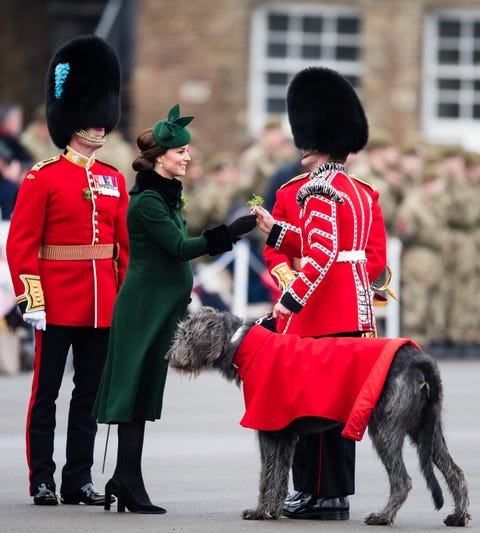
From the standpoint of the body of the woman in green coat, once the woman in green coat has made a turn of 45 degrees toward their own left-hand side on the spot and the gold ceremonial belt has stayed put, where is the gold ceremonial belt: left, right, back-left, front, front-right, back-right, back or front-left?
left

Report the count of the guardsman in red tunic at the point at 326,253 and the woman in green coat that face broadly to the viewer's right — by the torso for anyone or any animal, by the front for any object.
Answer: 1

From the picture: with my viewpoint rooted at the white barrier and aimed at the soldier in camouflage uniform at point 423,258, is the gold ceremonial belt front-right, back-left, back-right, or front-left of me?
back-right

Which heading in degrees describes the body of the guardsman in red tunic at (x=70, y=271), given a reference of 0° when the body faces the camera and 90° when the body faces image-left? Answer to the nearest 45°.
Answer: approximately 315°

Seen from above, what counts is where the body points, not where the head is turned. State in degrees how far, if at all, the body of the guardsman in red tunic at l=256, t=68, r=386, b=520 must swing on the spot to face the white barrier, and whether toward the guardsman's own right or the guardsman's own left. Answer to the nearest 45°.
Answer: approximately 45° to the guardsman's own right

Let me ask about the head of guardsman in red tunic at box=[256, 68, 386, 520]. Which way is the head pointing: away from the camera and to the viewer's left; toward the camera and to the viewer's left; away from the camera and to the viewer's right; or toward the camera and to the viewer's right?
away from the camera and to the viewer's left

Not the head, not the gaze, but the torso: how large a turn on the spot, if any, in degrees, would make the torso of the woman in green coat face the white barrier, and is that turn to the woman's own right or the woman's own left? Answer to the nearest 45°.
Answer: approximately 90° to the woman's own left

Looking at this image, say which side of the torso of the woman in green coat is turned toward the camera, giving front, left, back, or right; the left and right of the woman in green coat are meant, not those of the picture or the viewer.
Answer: right

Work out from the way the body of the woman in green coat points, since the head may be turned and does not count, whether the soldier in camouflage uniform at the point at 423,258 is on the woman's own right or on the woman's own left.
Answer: on the woman's own left
